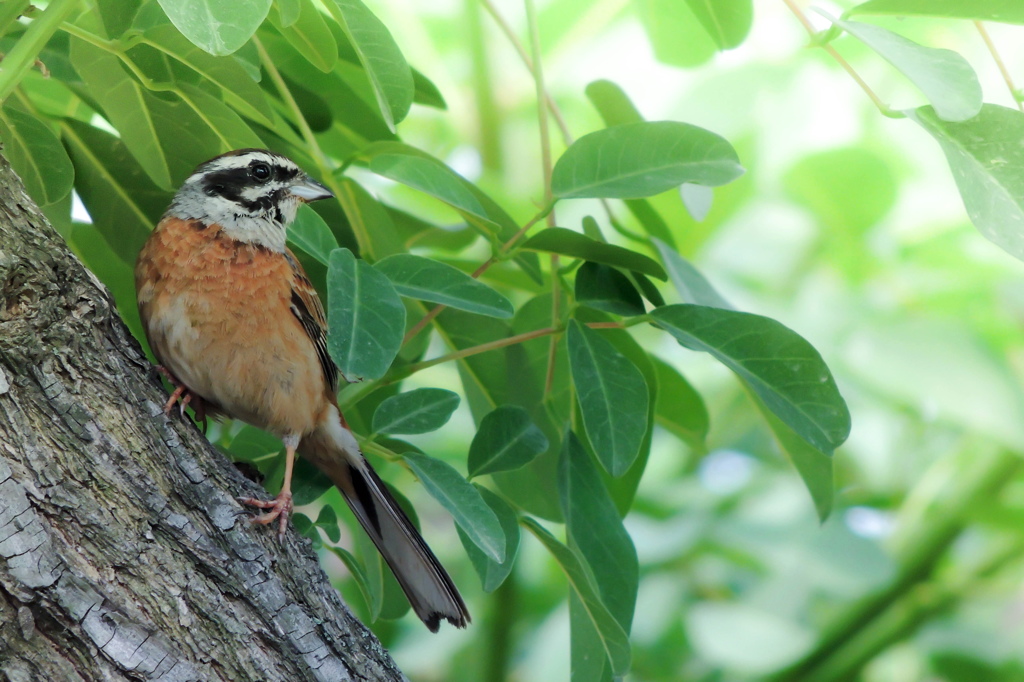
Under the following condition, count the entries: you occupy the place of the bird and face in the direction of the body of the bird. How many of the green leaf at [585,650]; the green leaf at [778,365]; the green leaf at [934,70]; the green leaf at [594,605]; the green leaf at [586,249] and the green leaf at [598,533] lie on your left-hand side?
6

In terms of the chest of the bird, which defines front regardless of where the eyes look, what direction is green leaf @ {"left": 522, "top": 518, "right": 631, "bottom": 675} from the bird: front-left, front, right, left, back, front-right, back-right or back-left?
left

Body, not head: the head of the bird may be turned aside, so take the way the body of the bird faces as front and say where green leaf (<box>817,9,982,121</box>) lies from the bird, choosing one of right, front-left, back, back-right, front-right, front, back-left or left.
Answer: left

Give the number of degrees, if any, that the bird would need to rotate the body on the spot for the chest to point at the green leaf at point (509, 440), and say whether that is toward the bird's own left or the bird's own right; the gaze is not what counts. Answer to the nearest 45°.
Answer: approximately 90° to the bird's own left

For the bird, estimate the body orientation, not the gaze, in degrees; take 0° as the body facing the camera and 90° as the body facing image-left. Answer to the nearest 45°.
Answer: approximately 45°

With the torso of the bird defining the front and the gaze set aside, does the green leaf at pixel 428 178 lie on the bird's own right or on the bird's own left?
on the bird's own left

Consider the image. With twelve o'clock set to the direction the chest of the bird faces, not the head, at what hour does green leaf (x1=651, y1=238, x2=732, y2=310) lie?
The green leaf is roughly at 8 o'clock from the bird.

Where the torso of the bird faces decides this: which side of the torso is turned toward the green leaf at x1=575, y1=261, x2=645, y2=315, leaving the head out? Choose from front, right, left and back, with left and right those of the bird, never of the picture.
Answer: left

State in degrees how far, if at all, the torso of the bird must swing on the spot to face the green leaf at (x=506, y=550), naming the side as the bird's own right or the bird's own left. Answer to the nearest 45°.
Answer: approximately 90° to the bird's own left

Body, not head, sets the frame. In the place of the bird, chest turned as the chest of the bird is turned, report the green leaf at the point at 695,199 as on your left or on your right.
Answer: on your left
